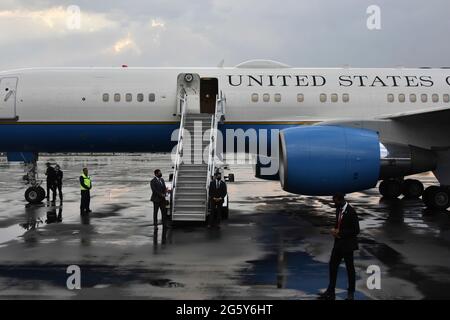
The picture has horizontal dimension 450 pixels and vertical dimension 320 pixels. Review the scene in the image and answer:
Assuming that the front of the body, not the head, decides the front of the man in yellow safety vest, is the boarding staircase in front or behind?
in front

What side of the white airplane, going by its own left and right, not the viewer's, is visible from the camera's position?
left

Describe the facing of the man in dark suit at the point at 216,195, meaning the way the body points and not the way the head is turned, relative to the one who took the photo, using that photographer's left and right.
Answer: facing the viewer

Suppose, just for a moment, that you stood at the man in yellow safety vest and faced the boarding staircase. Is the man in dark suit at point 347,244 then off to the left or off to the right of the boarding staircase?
right

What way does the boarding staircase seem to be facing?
toward the camera

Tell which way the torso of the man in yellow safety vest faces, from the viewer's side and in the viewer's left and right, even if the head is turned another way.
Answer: facing the viewer and to the right of the viewer

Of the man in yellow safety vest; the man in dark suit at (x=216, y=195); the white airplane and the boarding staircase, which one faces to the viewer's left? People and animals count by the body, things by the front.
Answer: the white airplane

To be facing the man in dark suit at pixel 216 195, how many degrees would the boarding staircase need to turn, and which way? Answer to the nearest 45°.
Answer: approximately 45° to its left

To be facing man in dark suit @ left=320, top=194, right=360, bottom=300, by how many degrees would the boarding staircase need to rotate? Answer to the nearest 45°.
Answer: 0° — it already faces them

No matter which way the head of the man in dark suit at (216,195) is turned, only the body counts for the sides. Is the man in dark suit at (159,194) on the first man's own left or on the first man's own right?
on the first man's own right

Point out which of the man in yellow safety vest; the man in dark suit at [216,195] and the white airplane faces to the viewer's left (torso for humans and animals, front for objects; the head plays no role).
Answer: the white airplane

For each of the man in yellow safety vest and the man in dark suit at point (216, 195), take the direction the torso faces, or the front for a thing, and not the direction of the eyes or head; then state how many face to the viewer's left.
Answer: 0

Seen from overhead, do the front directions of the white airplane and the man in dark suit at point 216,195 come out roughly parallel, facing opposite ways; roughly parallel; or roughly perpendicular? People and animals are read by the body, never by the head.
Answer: roughly perpendicular

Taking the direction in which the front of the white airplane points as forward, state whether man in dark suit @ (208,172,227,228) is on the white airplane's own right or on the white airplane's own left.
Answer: on the white airplane's own left

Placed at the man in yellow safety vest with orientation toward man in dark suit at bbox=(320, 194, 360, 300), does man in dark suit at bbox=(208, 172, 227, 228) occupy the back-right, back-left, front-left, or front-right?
front-left

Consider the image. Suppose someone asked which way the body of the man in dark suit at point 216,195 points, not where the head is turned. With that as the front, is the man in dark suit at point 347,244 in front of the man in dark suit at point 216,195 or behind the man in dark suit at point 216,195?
in front

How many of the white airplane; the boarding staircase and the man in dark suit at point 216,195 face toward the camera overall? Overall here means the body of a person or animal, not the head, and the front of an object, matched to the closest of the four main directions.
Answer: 2

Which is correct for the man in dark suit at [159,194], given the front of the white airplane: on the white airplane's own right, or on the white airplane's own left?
on the white airplane's own left
